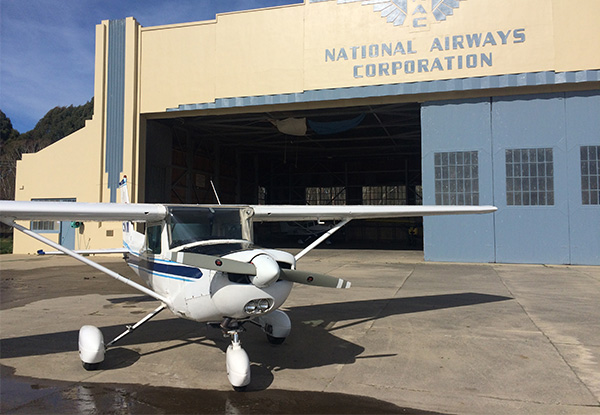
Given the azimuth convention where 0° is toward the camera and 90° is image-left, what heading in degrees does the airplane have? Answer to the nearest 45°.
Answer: approximately 315°
